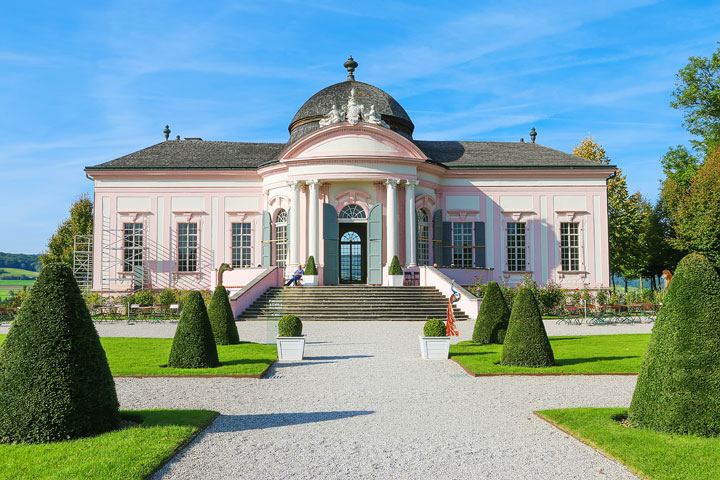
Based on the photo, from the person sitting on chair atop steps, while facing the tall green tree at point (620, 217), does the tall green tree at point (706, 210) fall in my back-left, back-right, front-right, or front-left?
front-right

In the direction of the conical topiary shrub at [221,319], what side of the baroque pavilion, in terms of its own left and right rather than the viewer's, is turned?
front

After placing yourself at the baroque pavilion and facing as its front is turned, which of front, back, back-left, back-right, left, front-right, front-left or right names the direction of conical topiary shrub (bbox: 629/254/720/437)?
front

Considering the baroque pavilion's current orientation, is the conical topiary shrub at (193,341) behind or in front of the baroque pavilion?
in front

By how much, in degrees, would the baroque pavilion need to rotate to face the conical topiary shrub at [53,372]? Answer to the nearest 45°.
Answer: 0° — it already faces it

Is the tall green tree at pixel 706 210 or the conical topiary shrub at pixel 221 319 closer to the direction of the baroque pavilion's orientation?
the conical topiary shrub

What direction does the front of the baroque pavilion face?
toward the camera

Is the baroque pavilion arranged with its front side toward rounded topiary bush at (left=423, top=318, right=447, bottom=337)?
yes

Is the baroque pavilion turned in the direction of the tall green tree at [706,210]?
no

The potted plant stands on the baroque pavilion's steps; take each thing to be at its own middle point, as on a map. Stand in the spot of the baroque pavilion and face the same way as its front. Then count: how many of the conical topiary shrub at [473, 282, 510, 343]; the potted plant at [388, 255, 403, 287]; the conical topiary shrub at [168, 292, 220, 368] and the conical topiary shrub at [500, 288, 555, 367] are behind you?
0

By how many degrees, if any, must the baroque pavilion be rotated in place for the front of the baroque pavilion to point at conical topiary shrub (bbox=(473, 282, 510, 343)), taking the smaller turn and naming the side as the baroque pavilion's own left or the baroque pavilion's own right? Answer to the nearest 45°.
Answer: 0° — it already faces it

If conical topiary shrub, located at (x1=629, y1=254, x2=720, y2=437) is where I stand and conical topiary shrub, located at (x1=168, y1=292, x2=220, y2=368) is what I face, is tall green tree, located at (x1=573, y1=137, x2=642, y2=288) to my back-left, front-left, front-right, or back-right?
front-right

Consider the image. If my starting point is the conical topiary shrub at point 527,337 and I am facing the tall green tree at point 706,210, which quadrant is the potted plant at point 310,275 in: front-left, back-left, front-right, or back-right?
front-left

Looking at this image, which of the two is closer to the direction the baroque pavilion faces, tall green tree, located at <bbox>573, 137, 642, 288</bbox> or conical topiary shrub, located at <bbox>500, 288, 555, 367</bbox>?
the conical topiary shrub
